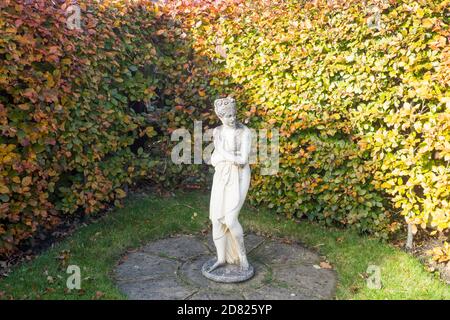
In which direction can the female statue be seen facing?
toward the camera
